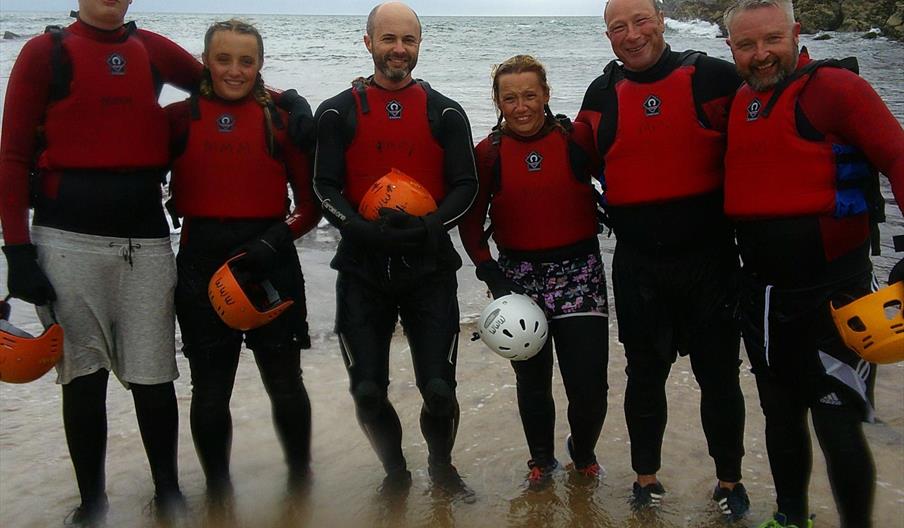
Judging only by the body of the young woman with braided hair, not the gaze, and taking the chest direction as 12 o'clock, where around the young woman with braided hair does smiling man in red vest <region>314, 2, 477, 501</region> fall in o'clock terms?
The smiling man in red vest is roughly at 9 o'clock from the young woman with braided hair.

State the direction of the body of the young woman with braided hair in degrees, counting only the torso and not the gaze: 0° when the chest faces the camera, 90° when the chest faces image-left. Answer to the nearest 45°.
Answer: approximately 0°

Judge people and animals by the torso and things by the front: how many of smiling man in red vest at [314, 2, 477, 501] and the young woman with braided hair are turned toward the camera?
2

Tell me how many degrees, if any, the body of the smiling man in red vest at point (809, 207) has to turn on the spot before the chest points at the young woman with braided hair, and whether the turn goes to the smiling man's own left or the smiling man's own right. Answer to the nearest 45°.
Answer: approximately 45° to the smiling man's own right

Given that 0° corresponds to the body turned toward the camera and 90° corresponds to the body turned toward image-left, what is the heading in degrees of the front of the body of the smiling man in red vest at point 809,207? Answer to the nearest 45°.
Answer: approximately 45°

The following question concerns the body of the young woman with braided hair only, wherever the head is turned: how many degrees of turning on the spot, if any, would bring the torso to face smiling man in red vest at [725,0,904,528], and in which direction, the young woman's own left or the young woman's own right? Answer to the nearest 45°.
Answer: approximately 45° to the young woman's own left

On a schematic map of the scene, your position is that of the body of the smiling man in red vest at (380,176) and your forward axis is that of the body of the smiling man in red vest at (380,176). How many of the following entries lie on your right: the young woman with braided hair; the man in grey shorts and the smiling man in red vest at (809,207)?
2
